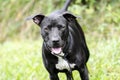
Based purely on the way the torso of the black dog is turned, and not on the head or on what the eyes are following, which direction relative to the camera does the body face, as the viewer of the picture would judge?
toward the camera
